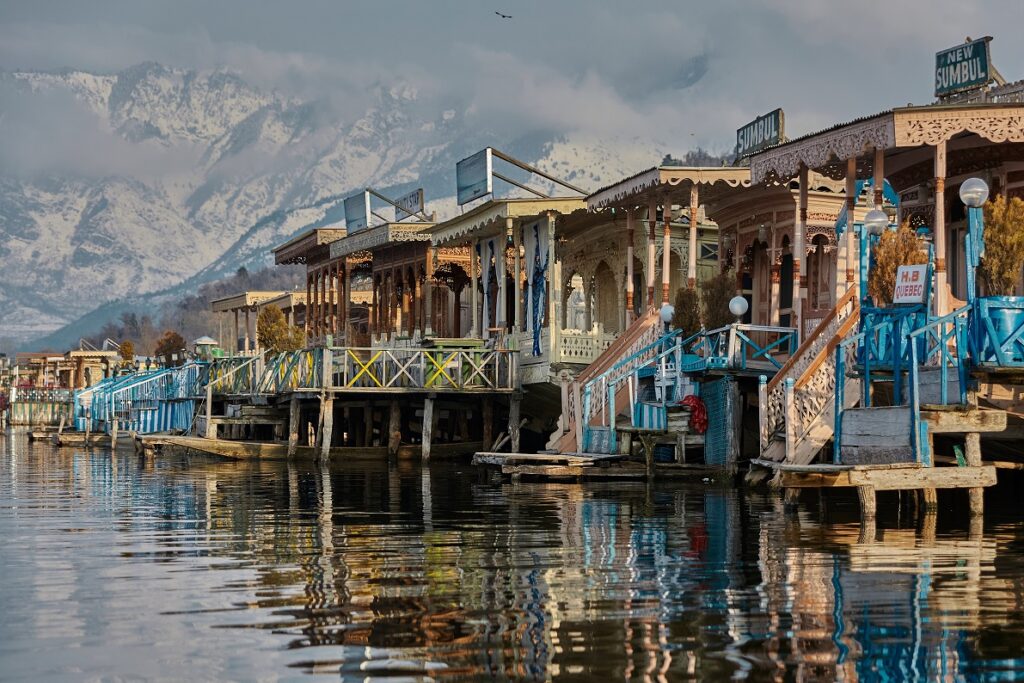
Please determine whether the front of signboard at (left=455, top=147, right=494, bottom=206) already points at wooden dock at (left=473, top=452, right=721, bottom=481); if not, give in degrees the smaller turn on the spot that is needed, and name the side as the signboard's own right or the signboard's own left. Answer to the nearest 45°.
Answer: approximately 45° to the signboard's own left

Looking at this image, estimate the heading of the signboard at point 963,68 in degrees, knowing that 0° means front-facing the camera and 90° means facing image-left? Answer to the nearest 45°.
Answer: approximately 45°

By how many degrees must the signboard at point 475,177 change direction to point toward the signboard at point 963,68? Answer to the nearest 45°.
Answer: approximately 90° to its left

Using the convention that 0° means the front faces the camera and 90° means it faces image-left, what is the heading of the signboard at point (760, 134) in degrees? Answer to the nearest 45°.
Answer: approximately 45°

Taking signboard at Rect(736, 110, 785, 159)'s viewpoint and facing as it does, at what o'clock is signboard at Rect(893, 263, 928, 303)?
signboard at Rect(893, 263, 928, 303) is roughly at 10 o'clock from signboard at Rect(736, 110, 785, 159).

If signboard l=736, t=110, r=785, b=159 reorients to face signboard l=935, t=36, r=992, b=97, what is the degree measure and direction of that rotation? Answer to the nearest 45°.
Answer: approximately 90° to its left

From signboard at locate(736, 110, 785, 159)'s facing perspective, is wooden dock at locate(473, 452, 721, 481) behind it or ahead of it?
ahead

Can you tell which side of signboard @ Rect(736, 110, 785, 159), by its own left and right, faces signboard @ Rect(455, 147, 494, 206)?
right

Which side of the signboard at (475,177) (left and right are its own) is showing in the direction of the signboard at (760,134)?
left

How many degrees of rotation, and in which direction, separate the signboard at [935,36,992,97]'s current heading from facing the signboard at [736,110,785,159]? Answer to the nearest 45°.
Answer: approximately 90° to its right

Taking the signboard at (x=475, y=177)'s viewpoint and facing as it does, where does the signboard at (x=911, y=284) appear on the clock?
the signboard at (x=911, y=284) is roughly at 10 o'clock from the signboard at (x=475, y=177).

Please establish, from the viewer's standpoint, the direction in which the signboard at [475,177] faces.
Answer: facing the viewer and to the left of the viewer

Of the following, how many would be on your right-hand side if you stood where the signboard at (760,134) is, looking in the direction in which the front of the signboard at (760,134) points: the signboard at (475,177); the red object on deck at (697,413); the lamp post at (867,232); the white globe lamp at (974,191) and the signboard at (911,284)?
1
